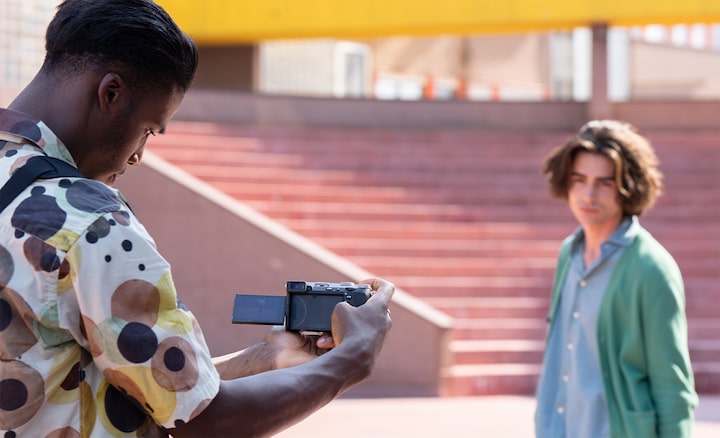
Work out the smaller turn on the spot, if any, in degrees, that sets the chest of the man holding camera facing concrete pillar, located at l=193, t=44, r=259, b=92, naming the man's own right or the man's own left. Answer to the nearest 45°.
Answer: approximately 45° to the man's own left

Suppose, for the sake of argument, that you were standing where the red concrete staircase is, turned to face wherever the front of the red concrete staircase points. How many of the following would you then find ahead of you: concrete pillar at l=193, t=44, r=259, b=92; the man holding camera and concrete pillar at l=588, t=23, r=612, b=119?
1

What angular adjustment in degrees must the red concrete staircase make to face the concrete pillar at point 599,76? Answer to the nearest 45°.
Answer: approximately 135° to its left

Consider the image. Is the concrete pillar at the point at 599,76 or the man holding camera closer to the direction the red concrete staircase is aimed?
the man holding camera

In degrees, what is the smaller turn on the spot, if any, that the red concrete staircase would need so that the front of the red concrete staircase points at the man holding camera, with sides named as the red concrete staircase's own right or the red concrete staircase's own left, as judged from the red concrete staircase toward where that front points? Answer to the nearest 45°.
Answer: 0° — it already faces them

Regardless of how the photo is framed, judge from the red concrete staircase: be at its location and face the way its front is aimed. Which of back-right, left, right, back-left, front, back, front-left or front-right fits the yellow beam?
back

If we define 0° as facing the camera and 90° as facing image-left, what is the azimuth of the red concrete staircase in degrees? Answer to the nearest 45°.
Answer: approximately 0°

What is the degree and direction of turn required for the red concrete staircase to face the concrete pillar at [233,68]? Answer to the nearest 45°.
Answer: approximately 135° to its right

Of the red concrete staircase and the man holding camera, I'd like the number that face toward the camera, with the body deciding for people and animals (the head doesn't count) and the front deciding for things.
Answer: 1

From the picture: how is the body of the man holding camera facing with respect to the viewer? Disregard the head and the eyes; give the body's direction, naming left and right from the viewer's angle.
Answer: facing away from the viewer and to the right of the viewer
